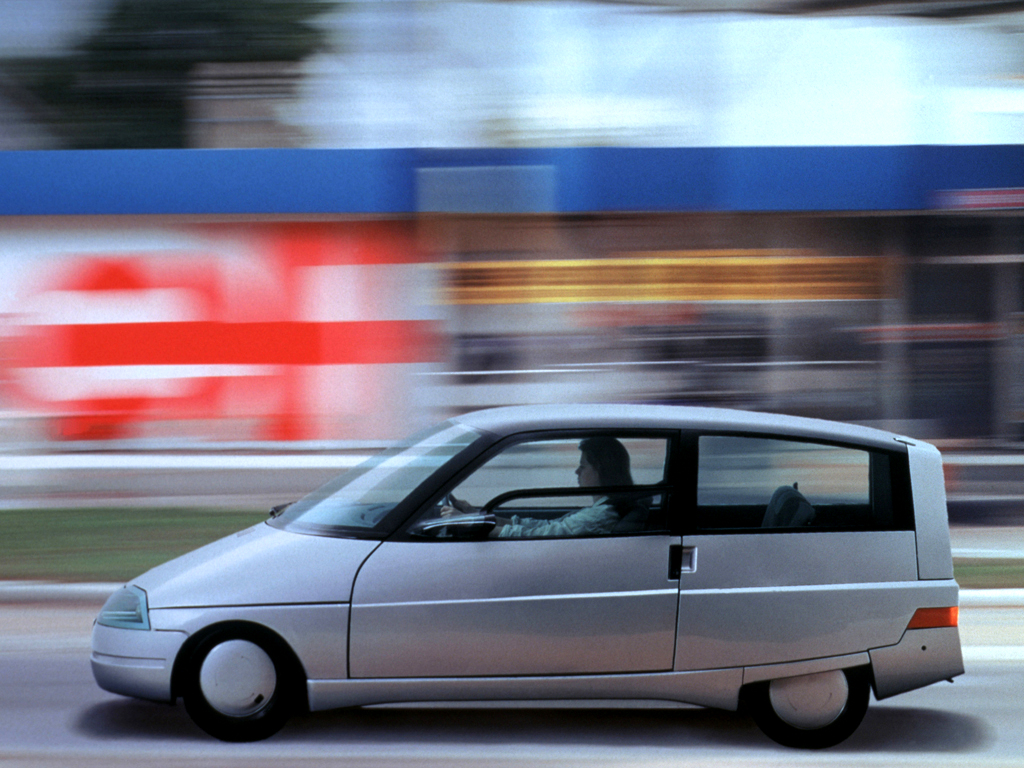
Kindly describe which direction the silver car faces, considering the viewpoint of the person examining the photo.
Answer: facing to the left of the viewer

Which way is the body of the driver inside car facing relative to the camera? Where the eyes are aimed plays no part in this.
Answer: to the viewer's left

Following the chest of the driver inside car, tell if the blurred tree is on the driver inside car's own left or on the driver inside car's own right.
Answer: on the driver inside car's own right

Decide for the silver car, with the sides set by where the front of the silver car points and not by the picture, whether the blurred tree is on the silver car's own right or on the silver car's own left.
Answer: on the silver car's own right

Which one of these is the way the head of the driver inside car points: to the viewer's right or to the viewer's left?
to the viewer's left
